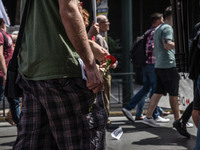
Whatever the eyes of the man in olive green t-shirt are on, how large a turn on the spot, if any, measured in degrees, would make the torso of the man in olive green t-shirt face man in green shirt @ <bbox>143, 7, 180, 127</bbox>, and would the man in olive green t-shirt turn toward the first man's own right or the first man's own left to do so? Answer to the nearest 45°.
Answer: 0° — they already face them

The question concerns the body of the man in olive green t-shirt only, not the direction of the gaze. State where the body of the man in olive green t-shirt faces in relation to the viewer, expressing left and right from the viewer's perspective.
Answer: facing away from the viewer and to the right of the viewer

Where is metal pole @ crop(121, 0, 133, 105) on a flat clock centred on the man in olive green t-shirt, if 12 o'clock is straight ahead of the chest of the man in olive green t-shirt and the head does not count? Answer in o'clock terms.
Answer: The metal pole is roughly at 11 o'clock from the man in olive green t-shirt.
